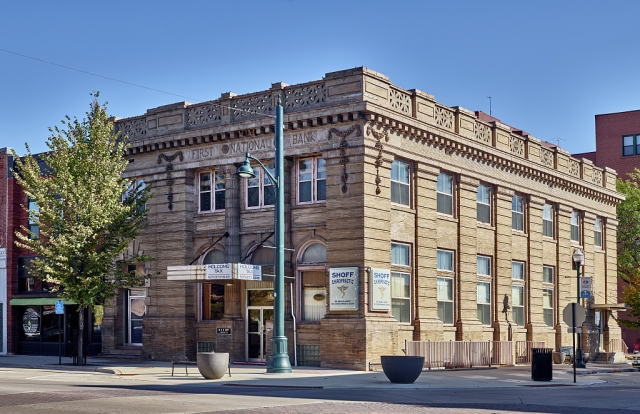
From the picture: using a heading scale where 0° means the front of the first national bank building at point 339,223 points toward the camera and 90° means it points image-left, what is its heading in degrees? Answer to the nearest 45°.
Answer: approximately 45°

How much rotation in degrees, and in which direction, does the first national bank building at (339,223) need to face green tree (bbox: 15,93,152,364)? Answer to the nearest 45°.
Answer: approximately 45° to its right

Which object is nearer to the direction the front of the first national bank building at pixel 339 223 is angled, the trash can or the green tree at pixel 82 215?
the green tree

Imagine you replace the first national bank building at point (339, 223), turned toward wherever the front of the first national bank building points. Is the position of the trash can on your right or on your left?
on your left

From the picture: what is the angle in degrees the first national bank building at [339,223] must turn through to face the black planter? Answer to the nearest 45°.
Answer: approximately 45° to its left

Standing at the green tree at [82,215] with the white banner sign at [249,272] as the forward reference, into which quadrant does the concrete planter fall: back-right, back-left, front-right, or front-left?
front-right
